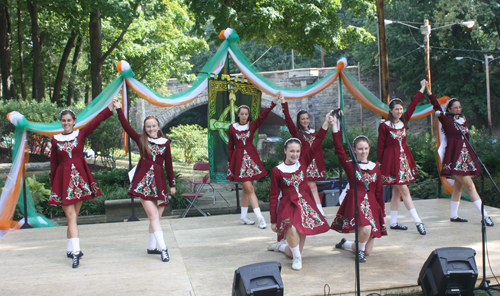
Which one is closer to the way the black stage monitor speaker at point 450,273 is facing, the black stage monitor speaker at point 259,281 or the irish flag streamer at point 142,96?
the irish flag streamer

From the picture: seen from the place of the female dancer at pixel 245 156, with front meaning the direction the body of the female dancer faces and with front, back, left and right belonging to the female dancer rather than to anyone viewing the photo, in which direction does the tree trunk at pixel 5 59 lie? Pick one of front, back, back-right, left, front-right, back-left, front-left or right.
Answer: back-right

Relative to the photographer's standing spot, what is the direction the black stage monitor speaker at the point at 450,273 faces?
facing away from the viewer and to the left of the viewer

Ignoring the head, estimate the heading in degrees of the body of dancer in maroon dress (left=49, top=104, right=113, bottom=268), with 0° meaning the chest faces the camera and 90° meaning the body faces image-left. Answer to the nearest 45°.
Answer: approximately 0°

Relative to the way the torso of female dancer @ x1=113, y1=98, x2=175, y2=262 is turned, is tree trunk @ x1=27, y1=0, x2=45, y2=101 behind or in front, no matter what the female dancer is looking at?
behind

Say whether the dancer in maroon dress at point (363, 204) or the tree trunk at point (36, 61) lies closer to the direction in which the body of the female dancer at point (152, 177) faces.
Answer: the dancer in maroon dress

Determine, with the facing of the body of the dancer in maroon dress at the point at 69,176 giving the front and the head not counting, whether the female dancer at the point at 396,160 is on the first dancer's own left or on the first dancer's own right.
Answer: on the first dancer's own left

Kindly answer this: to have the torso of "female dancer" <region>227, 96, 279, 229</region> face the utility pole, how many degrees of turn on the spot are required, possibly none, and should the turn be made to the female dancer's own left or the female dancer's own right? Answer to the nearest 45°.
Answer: approximately 135° to the female dancer's own left

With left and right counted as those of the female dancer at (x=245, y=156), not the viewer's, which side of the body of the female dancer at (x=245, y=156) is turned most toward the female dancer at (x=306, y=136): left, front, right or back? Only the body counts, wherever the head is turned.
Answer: left

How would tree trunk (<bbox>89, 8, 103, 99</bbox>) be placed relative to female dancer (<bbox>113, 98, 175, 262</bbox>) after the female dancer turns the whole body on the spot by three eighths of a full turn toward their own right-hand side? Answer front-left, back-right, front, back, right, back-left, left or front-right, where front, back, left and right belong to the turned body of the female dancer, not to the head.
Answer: front-right
